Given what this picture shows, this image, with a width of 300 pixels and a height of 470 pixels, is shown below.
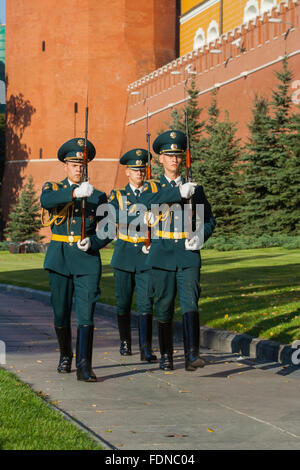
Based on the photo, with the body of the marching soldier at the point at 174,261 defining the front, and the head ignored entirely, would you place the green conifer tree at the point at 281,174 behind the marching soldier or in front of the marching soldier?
behind

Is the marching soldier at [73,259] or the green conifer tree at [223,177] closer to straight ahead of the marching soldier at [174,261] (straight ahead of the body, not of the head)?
the marching soldier

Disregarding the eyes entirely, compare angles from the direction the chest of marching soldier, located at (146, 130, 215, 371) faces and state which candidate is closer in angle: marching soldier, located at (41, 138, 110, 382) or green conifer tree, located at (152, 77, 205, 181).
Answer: the marching soldier

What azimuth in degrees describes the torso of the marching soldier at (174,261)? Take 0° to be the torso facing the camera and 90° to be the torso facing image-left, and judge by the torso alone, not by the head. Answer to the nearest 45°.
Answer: approximately 0°

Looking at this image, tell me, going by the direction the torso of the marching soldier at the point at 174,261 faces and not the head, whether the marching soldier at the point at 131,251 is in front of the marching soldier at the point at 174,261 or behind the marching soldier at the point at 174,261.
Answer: behind

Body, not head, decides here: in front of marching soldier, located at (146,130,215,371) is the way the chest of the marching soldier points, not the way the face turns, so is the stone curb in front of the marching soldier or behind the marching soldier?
behind

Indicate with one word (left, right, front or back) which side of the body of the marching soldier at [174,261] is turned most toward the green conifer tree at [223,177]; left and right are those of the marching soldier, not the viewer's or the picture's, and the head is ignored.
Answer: back

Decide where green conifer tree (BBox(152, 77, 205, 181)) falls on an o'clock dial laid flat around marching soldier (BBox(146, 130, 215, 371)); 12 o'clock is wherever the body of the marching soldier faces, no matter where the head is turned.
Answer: The green conifer tree is roughly at 6 o'clock from the marching soldier.
